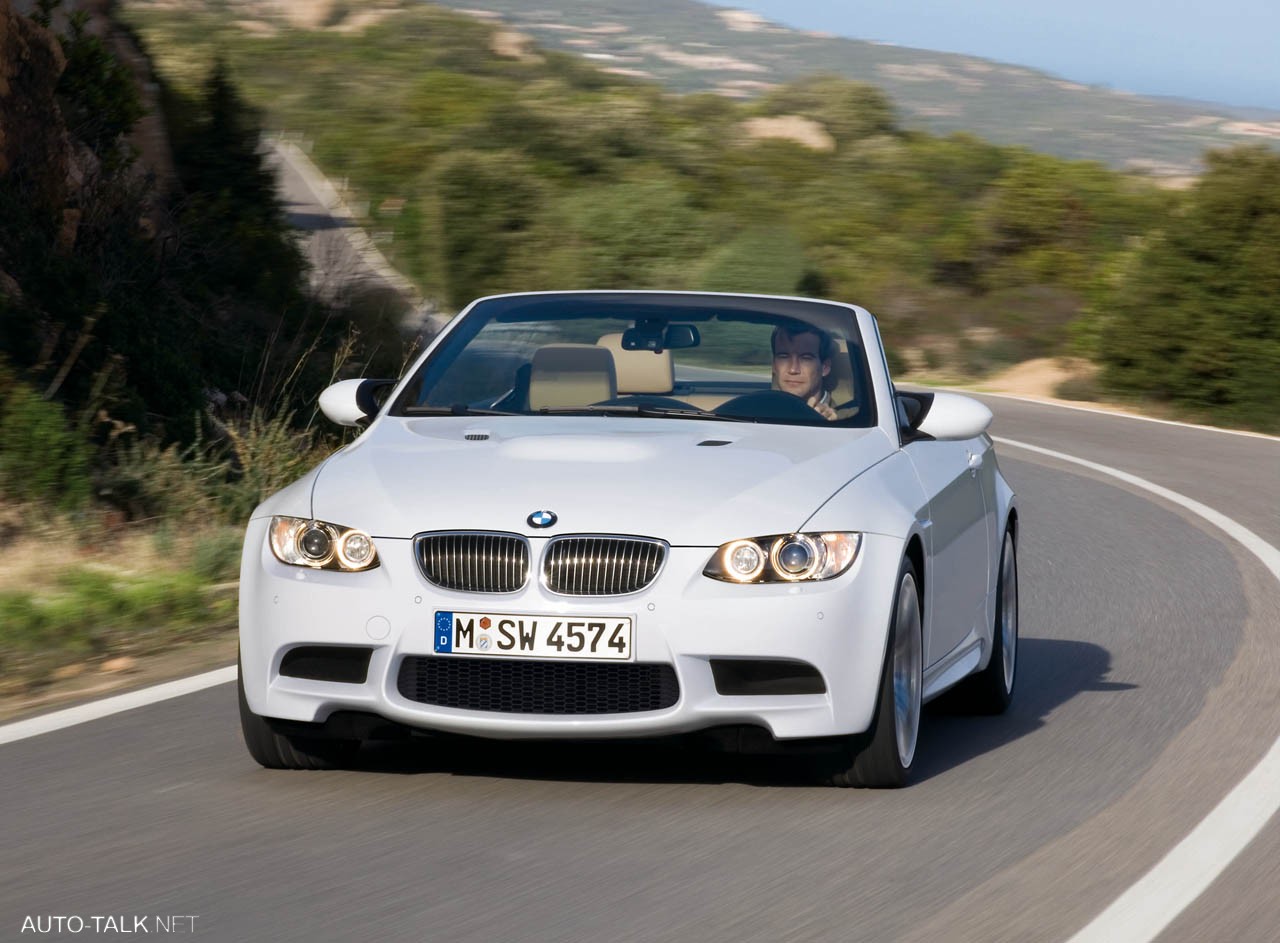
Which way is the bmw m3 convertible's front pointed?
toward the camera

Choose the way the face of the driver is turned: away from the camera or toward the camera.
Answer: toward the camera
